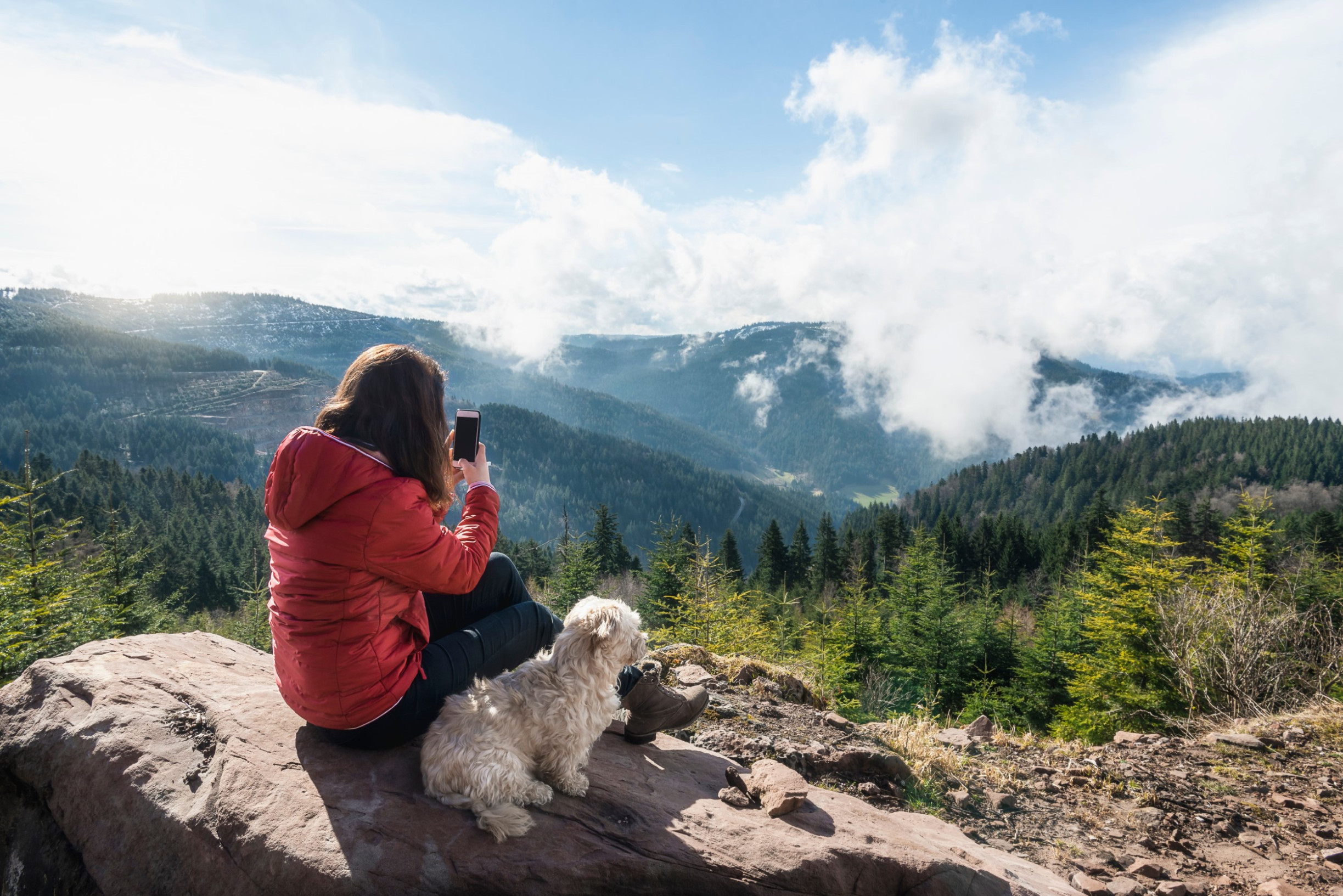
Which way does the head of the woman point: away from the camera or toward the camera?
away from the camera

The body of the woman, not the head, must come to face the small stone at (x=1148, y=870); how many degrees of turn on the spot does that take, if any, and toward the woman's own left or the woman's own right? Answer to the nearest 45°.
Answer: approximately 45° to the woman's own right

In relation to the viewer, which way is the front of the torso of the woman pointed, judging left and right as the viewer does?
facing away from the viewer and to the right of the viewer

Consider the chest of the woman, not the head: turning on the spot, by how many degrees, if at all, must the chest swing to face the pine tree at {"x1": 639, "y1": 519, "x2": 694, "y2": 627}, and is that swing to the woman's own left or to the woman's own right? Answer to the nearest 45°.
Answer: approximately 45° to the woman's own left
